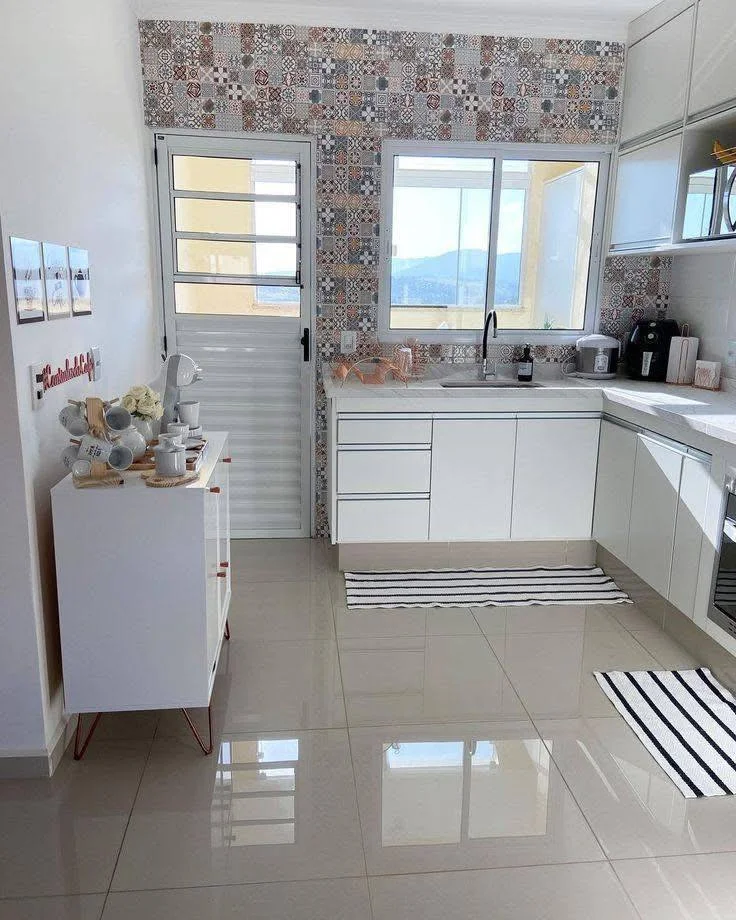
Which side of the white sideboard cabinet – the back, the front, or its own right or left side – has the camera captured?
right

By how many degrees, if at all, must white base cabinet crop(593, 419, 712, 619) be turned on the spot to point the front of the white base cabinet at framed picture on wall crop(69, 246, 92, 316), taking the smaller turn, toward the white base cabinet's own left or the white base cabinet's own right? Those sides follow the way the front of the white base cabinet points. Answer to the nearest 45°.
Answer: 0° — it already faces it

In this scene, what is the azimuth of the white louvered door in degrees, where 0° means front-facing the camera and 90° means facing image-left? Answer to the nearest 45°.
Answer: approximately 0°

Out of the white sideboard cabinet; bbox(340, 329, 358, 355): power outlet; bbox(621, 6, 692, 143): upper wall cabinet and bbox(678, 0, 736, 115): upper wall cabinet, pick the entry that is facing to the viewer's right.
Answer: the white sideboard cabinet

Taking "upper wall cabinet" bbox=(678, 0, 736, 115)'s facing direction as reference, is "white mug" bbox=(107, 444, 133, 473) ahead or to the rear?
ahead

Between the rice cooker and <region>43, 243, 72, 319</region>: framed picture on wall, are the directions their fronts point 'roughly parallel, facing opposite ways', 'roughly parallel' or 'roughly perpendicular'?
roughly perpendicular

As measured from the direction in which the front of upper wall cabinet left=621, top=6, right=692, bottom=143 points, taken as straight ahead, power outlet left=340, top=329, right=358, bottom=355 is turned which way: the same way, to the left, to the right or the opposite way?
to the left

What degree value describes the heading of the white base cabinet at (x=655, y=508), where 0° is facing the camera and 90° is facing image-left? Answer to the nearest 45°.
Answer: approximately 45°

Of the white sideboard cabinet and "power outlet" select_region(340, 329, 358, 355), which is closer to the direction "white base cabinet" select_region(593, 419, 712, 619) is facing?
the white sideboard cabinet

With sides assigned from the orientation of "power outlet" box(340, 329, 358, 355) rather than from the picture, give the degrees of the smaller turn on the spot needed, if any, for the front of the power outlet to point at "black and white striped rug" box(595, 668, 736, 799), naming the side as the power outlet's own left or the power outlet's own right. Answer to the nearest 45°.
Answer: approximately 45° to the power outlet's own left

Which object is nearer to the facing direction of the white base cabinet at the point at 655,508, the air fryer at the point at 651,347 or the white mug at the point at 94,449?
the white mug

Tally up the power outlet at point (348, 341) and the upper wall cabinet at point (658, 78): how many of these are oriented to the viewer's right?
0

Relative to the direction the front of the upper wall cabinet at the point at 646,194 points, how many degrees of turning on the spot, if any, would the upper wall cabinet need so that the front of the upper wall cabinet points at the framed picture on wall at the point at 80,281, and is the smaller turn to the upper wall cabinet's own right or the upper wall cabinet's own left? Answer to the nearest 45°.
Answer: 0° — it already faces it
